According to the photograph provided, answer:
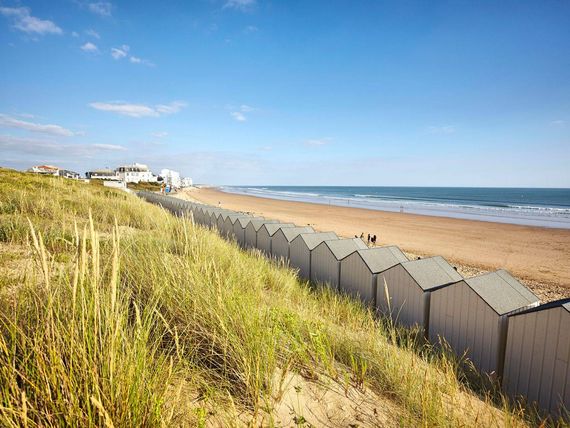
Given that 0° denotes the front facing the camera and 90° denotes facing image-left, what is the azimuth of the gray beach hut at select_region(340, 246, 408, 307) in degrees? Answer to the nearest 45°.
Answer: approximately 225°

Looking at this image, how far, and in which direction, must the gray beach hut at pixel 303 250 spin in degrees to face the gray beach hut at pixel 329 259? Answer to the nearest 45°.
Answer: approximately 90° to its right

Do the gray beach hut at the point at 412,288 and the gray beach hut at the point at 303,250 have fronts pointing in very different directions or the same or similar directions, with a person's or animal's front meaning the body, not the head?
same or similar directions

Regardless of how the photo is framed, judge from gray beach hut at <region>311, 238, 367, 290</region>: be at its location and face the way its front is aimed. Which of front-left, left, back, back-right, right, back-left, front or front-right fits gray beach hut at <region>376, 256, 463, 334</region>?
right

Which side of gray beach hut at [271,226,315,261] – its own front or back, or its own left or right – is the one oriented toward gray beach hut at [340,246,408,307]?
right

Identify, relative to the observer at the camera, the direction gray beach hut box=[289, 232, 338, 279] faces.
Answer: facing away from the viewer and to the right of the viewer

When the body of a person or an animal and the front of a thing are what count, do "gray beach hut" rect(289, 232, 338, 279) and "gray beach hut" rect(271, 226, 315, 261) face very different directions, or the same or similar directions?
same or similar directions

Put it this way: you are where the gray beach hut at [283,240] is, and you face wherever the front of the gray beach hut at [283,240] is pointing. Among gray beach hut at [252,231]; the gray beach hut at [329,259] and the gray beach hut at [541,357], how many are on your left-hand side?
1

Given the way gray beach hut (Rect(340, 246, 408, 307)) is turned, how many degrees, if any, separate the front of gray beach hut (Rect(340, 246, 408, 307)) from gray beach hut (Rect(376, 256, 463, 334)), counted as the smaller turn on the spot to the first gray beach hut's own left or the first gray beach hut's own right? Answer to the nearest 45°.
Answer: approximately 90° to the first gray beach hut's own right

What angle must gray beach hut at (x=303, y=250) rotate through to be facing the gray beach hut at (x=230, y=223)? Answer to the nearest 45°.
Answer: approximately 90° to its left

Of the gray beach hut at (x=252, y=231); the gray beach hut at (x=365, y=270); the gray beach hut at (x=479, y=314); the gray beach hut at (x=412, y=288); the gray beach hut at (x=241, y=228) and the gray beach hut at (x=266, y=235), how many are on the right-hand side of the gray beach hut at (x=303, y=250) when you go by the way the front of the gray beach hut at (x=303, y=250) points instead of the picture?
3

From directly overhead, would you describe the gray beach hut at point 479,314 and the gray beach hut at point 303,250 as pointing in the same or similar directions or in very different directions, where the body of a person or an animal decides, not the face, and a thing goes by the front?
same or similar directions

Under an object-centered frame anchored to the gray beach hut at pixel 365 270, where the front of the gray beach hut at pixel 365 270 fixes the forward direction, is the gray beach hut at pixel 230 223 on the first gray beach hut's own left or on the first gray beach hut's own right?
on the first gray beach hut's own left

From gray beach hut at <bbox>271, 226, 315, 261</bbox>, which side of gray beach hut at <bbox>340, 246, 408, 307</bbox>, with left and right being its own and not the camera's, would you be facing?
left
